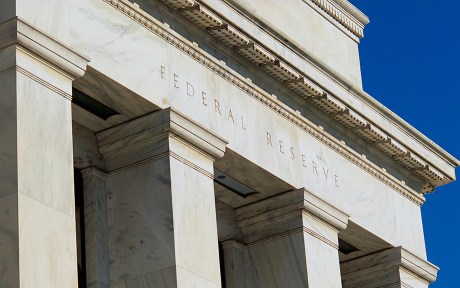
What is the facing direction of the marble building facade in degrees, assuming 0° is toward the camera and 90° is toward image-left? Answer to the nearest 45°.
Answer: approximately 315°
